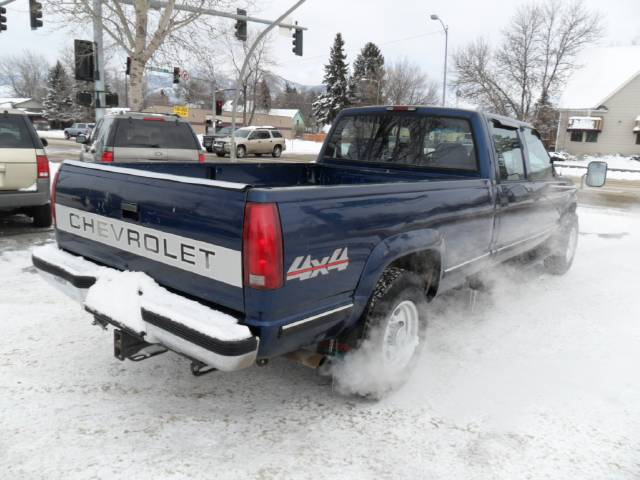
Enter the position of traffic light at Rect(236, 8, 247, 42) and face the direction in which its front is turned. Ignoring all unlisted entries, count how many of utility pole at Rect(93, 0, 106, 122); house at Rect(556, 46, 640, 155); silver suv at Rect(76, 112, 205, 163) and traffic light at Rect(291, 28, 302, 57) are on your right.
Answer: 2

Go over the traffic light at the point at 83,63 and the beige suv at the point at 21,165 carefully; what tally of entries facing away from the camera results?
2

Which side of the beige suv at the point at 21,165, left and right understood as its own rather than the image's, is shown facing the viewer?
back

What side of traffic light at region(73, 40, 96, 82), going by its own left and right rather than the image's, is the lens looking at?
back

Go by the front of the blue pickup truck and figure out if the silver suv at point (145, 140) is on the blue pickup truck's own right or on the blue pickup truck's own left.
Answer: on the blue pickup truck's own left

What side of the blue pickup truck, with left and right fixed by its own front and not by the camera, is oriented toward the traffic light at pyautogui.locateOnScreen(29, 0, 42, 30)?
left

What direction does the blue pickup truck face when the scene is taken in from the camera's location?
facing away from the viewer and to the right of the viewer
